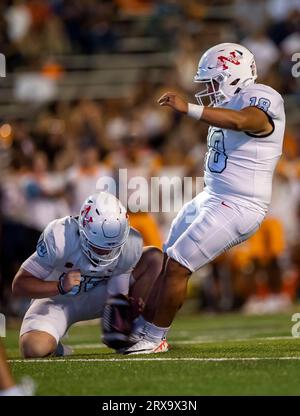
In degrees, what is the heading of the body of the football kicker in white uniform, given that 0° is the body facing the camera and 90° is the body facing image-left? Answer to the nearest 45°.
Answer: approximately 90°
